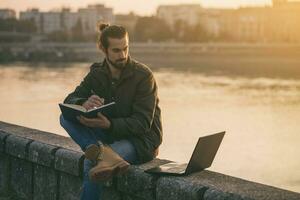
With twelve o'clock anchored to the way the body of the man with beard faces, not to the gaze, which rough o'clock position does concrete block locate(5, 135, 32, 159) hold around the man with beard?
The concrete block is roughly at 3 o'clock from the man with beard.

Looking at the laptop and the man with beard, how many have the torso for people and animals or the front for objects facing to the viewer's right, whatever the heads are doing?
0

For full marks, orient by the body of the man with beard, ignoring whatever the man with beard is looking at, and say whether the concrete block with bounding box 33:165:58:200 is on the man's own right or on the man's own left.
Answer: on the man's own right

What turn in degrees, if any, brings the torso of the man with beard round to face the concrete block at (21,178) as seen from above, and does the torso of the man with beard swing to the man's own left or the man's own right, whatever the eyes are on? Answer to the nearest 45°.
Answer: approximately 90° to the man's own right

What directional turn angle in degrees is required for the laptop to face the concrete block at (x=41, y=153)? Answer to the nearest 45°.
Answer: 0° — it already faces it

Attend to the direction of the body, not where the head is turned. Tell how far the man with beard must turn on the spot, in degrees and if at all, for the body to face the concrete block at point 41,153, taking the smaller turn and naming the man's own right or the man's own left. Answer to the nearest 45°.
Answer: approximately 90° to the man's own right

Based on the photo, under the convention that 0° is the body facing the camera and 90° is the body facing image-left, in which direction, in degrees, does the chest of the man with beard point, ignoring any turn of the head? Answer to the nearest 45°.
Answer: approximately 45°

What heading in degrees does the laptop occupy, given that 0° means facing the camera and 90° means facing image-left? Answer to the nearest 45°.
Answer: approximately 135°

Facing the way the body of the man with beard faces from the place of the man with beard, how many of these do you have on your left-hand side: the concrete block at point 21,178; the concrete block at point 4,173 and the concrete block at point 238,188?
1

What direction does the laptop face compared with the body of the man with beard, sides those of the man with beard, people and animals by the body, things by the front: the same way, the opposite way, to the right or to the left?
to the right

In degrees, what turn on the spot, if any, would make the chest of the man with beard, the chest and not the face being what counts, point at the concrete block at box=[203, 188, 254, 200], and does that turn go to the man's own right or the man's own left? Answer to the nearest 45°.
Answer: approximately 90° to the man's own left
